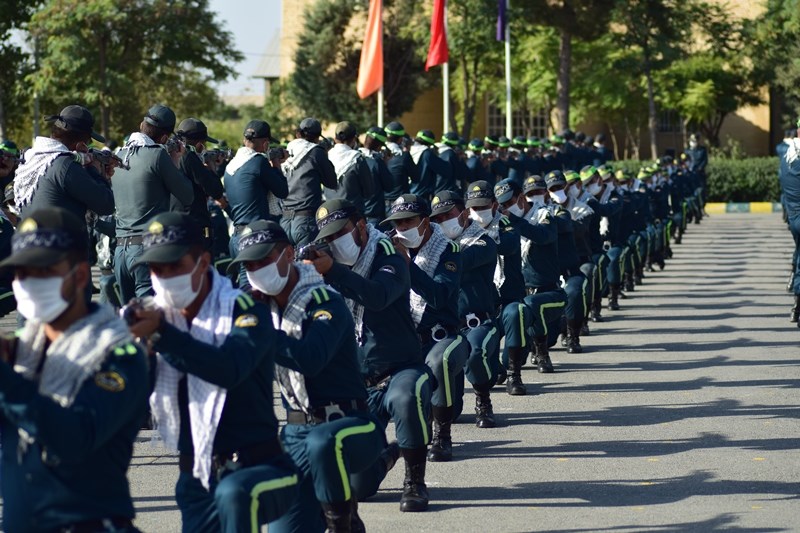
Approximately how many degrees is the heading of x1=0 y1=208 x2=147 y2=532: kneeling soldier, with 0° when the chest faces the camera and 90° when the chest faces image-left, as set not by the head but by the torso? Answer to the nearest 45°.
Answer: approximately 45°

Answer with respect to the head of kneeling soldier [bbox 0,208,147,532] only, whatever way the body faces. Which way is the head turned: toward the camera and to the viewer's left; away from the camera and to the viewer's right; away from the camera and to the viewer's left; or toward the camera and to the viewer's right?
toward the camera and to the viewer's left

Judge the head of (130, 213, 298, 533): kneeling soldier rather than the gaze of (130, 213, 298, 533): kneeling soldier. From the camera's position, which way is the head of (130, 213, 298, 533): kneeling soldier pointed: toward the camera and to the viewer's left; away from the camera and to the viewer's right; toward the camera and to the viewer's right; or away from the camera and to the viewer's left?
toward the camera and to the viewer's left

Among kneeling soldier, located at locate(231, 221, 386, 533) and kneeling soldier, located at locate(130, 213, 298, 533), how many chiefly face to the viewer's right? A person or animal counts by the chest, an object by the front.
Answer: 0

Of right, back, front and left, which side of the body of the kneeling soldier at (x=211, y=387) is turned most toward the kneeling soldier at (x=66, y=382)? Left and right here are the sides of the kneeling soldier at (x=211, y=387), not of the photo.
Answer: front

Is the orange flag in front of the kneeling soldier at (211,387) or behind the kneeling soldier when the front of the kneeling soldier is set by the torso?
behind

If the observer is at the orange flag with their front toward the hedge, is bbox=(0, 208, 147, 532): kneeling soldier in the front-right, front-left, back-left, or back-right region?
back-right

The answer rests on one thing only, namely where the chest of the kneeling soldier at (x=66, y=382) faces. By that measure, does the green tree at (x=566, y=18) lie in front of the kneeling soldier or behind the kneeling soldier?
behind

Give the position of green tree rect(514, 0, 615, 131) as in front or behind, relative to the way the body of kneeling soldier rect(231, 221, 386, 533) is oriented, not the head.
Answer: behind

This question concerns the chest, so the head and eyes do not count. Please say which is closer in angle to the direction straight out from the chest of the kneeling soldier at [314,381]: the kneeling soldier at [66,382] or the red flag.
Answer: the kneeling soldier

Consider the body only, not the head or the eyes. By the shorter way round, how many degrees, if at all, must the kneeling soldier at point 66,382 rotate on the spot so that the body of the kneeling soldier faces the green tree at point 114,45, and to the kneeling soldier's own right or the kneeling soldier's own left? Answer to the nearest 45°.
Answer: approximately 135° to the kneeling soldier's own right

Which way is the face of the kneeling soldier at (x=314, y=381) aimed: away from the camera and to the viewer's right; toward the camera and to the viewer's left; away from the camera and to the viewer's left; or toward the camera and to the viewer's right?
toward the camera and to the viewer's left

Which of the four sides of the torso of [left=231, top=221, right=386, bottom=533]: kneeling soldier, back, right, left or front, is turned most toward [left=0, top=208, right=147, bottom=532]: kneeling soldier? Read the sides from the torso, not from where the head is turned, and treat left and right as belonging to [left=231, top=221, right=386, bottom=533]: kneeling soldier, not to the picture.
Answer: front
